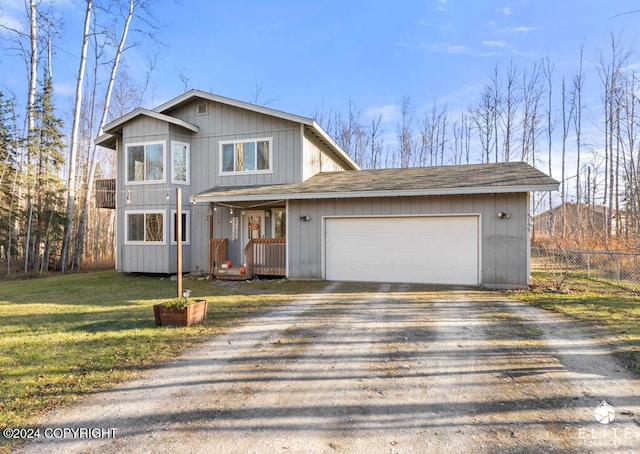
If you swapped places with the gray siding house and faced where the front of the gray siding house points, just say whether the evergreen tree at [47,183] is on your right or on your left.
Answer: on your right

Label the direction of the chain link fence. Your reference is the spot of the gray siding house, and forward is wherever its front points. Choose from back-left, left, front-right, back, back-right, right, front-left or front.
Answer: left

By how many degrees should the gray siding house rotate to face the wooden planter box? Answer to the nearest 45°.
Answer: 0° — it already faces it

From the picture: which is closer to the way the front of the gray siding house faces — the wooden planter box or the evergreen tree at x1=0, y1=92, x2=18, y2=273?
the wooden planter box

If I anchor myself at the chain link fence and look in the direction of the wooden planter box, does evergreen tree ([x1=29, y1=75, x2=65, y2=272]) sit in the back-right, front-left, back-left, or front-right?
front-right

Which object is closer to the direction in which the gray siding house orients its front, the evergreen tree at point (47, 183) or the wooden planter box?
the wooden planter box
